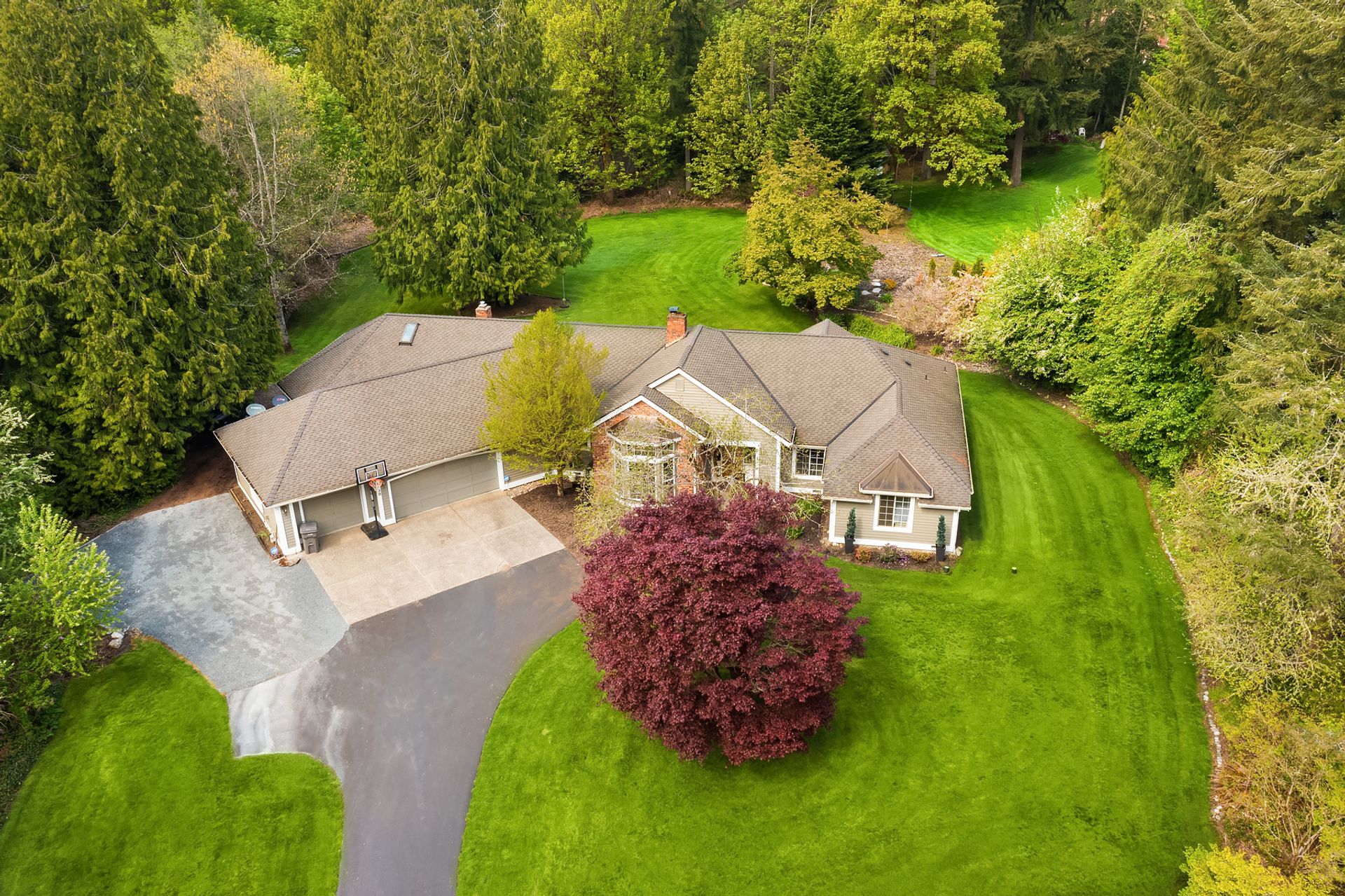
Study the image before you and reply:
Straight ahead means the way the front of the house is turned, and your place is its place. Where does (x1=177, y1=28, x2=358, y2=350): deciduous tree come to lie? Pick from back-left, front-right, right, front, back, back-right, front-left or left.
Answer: back-right

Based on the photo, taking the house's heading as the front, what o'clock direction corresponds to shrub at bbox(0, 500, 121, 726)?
The shrub is roughly at 2 o'clock from the house.

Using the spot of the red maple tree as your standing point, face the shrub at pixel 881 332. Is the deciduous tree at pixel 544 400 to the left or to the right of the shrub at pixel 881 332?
left

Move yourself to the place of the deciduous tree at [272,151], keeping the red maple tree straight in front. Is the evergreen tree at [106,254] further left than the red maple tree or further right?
right

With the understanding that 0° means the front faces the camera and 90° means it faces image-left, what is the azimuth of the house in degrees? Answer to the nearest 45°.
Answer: approximately 0°

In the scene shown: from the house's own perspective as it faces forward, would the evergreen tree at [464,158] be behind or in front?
behind

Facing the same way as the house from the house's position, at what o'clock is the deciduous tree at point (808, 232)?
The deciduous tree is roughly at 7 o'clock from the house.

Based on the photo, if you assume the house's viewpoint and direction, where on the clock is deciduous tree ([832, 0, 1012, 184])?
The deciduous tree is roughly at 7 o'clock from the house.

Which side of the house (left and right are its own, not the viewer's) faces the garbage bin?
right

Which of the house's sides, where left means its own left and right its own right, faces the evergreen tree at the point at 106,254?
right

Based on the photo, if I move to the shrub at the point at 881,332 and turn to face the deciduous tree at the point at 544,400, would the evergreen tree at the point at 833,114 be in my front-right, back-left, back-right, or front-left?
back-right

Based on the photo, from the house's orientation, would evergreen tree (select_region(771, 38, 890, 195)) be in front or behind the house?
behind

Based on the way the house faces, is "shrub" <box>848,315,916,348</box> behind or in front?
behind
